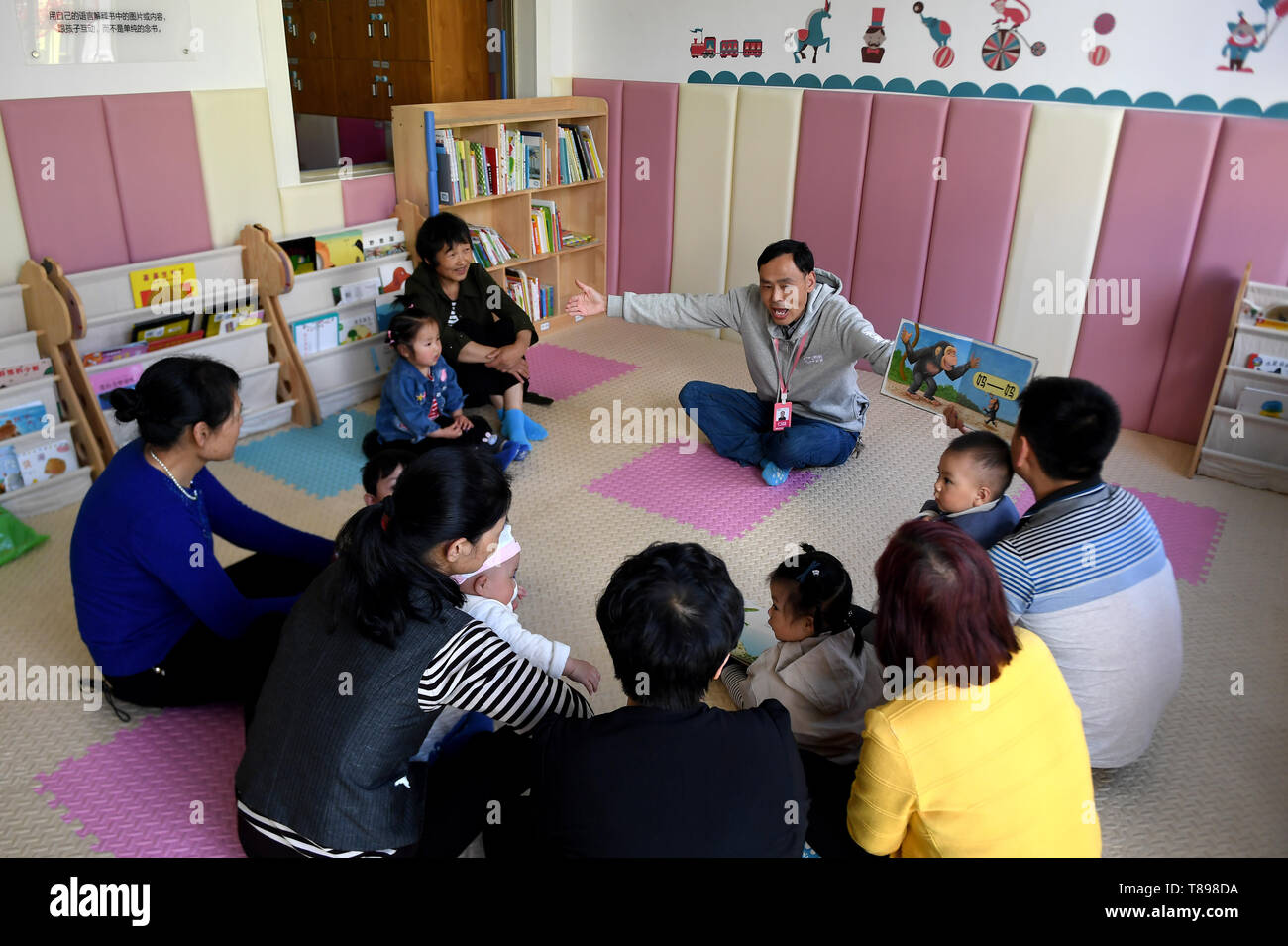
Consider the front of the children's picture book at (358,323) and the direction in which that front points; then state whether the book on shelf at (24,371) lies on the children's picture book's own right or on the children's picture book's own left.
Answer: on the children's picture book's own right

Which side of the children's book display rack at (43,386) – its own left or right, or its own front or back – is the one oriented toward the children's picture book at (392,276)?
left

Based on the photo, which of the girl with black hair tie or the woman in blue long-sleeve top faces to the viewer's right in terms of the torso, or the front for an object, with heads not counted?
the woman in blue long-sleeve top

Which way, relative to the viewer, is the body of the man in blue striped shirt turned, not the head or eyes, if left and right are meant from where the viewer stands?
facing away from the viewer and to the left of the viewer

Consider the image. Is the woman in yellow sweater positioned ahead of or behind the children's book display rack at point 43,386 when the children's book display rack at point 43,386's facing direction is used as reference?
ahead

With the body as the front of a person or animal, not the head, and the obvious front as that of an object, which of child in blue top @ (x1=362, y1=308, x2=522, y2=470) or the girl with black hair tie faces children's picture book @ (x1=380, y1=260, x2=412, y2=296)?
the girl with black hair tie

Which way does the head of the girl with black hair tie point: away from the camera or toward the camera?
away from the camera

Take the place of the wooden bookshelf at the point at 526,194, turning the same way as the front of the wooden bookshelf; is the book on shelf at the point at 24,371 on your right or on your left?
on your right

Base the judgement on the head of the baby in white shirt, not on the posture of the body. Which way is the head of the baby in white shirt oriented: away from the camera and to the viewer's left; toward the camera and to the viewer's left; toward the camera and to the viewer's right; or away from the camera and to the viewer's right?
away from the camera and to the viewer's right

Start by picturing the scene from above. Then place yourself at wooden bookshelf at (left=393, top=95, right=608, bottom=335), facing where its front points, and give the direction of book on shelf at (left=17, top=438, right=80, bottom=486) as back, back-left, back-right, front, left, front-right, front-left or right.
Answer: right

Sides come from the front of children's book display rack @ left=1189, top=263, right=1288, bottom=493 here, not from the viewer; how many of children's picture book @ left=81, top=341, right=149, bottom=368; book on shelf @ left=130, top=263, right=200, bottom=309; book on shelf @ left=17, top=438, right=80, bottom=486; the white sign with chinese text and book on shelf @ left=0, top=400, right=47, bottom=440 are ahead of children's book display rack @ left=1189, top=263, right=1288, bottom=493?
5

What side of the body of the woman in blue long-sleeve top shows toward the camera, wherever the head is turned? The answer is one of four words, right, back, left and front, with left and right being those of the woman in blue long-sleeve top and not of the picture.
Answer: right

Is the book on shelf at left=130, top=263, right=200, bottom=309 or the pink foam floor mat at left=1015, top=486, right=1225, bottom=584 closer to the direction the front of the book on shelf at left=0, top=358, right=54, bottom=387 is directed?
the pink foam floor mat

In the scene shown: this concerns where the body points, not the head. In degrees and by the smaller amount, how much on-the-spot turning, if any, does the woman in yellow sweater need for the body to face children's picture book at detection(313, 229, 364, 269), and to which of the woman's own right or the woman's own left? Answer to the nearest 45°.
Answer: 0° — they already face it

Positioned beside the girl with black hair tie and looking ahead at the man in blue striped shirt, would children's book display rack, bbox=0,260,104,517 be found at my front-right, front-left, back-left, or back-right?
back-left
